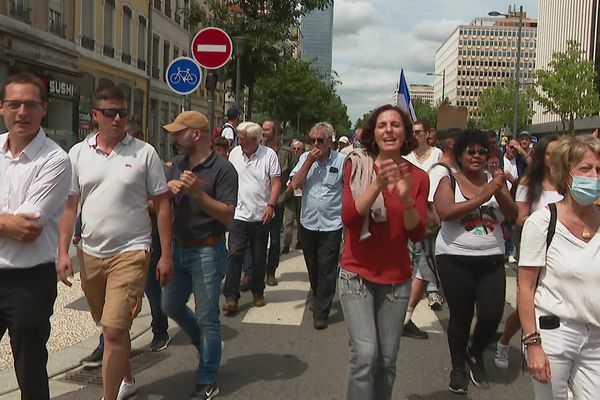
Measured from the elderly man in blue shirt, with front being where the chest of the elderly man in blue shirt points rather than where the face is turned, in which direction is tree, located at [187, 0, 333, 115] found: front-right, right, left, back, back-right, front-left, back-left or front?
back

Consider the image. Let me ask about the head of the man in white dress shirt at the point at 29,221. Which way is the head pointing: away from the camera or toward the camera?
toward the camera

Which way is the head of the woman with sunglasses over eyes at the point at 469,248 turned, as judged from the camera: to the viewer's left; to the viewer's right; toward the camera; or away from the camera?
toward the camera

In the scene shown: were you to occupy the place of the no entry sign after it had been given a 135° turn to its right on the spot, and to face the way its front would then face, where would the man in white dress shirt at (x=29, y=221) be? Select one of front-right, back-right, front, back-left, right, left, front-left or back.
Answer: back-left

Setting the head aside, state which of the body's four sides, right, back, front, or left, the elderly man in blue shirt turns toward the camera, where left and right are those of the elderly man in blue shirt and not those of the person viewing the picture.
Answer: front

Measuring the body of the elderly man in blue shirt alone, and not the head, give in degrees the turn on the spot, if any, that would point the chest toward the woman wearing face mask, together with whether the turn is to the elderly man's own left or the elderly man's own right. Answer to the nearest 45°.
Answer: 0° — they already face them

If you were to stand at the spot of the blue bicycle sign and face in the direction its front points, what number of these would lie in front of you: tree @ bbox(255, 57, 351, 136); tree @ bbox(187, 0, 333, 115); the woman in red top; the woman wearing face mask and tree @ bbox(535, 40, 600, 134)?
2

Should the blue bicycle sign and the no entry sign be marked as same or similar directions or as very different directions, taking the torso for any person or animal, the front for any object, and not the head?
same or similar directions

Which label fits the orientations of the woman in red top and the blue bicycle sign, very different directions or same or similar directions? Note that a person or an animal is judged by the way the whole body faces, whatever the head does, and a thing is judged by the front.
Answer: same or similar directions

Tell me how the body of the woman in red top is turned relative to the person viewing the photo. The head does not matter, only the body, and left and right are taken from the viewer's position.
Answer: facing the viewer

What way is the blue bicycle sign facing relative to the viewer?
toward the camera

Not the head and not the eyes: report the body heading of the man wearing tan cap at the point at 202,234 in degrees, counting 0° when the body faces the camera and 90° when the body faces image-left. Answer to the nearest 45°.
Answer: approximately 45°

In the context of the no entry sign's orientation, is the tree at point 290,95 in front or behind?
behind

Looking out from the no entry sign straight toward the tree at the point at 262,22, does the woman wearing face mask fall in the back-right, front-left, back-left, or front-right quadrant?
back-right

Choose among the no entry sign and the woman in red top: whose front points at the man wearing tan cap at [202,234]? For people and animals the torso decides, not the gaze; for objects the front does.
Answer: the no entry sign

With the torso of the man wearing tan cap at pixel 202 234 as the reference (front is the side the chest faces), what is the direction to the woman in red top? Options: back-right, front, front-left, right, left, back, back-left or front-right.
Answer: left

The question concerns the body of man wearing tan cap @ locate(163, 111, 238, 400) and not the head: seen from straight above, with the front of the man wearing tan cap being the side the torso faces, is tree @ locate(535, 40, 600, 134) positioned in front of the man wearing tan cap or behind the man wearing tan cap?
behind

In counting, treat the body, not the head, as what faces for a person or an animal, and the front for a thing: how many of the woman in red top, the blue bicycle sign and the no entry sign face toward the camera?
3
